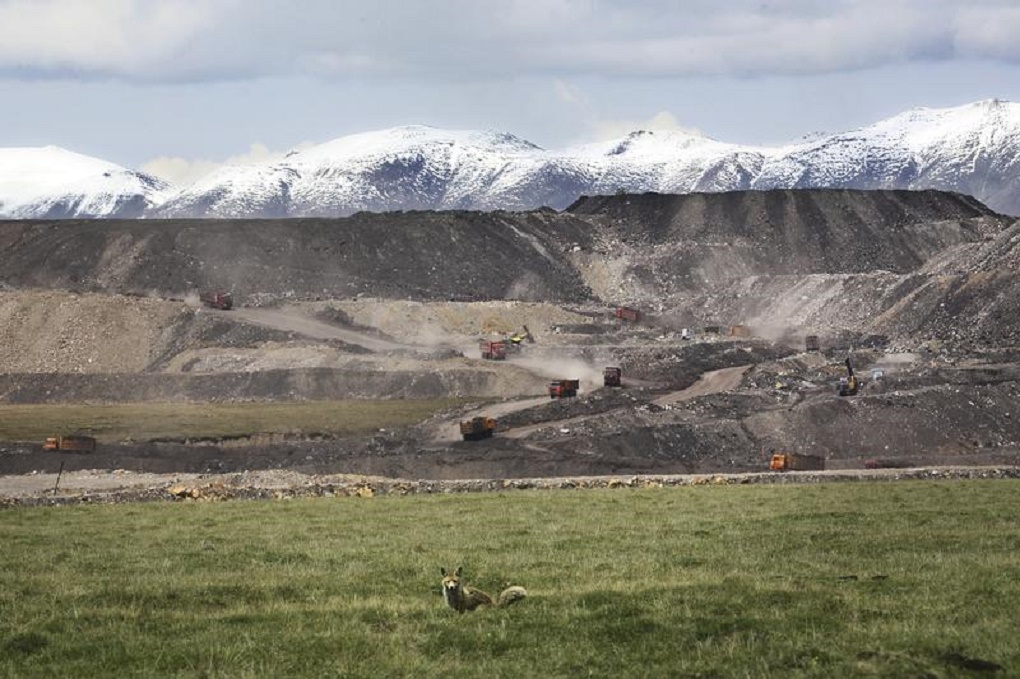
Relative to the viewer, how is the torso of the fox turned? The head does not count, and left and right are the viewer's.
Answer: facing the viewer and to the left of the viewer
